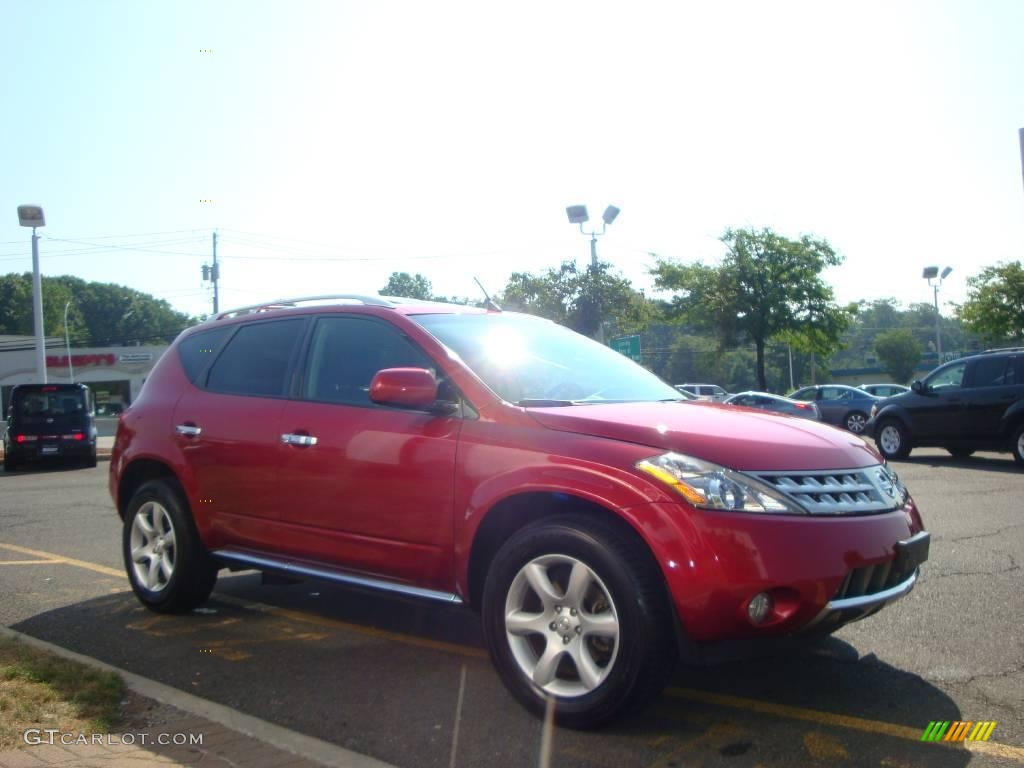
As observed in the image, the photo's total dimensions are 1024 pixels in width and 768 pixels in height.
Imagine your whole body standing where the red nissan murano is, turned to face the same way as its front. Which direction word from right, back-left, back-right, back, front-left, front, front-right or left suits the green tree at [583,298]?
back-left

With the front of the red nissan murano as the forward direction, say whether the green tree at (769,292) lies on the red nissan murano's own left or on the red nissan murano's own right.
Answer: on the red nissan murano's own left

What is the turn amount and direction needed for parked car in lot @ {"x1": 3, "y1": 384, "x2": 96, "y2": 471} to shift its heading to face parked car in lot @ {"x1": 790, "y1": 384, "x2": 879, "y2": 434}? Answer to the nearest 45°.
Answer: approximately 90° to its right

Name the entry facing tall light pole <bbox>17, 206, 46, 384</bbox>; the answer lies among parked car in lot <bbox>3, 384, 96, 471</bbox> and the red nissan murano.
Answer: the parked car in lot

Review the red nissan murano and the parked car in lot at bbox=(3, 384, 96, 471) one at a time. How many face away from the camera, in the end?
1

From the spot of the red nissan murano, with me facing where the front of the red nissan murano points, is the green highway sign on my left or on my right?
on my left

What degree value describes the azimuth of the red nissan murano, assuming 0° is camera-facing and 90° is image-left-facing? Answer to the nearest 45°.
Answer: approximately 315°

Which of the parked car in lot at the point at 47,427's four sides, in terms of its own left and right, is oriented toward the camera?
back

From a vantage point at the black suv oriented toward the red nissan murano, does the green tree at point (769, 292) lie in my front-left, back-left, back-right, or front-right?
back-right

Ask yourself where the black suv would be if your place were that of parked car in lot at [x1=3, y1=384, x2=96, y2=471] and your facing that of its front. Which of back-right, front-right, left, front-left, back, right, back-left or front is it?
back-right

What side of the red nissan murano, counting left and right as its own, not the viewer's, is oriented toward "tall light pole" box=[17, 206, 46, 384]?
back

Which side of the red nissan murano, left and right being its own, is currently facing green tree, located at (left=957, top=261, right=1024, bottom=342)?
left
